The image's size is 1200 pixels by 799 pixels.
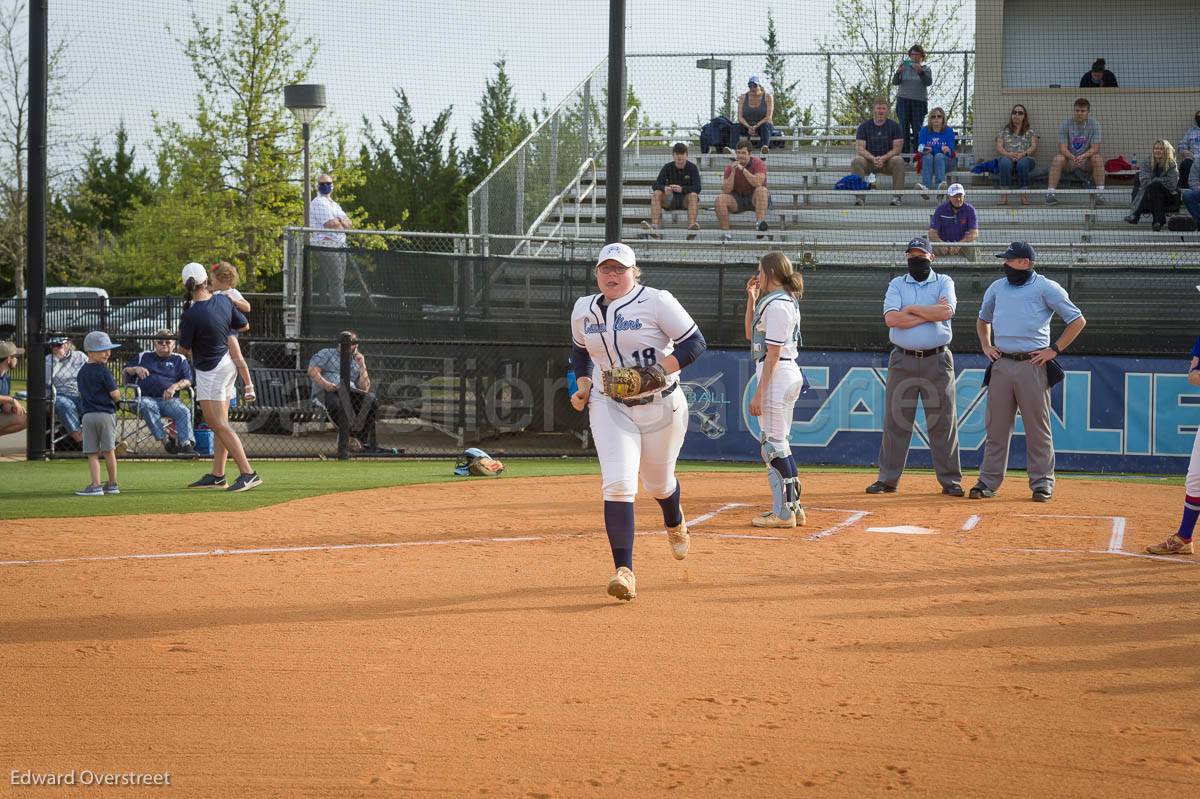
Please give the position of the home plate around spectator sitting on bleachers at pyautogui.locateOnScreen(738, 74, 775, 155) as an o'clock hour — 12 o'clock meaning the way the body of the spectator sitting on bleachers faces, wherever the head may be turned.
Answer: The home plate is roughly at 12 o'clock from the spectator sitting on bleachers.

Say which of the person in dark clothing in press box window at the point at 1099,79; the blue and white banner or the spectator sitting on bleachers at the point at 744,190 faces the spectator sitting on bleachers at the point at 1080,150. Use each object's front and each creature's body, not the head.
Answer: the person in dark clothing in press box window at the point at 1099,79

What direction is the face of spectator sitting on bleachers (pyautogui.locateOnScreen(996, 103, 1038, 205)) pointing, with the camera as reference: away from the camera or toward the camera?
toward the camera

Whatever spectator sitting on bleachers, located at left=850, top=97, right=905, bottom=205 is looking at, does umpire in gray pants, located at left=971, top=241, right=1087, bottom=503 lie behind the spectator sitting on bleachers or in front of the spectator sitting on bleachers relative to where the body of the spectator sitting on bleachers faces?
in front

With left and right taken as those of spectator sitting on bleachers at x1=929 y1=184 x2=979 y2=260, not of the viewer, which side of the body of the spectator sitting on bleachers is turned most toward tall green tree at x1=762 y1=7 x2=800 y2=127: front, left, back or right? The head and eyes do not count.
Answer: back

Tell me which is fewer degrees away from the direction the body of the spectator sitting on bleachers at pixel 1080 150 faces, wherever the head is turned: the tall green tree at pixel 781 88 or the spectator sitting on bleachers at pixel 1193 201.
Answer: the spectator sitting on bleachers

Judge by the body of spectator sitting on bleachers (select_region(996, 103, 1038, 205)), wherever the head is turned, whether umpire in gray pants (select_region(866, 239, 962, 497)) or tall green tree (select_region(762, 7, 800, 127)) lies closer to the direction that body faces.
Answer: the umpire in gray pants

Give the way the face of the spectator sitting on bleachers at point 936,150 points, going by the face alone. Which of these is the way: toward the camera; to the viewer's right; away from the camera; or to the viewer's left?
toward the camera

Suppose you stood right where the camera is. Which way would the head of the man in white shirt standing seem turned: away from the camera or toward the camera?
toward the camera

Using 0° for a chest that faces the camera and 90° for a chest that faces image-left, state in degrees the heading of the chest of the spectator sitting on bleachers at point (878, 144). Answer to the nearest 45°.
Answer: approximately 0°

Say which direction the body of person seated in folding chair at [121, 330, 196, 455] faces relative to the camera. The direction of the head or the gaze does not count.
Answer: toward the camera

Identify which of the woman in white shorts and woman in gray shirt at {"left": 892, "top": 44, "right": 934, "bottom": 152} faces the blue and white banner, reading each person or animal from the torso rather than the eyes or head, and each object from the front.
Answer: the woman in gray shirt

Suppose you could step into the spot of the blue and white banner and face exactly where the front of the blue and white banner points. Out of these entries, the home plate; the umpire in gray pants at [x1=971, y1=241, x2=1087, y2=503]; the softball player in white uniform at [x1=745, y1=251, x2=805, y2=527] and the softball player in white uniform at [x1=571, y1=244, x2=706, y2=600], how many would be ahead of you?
4

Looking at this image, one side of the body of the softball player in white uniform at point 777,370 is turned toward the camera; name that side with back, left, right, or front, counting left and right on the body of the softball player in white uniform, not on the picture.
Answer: left

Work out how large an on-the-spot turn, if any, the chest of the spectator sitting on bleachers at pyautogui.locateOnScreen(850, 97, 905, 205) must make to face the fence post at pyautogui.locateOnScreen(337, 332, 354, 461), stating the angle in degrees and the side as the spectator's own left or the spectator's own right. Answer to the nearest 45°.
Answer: approximately 45° to the spectator's own right

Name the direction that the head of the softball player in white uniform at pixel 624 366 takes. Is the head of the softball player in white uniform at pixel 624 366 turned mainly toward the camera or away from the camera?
toward the camera

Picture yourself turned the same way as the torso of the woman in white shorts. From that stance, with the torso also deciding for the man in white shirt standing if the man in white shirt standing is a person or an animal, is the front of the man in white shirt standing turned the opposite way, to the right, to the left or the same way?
the opposite way

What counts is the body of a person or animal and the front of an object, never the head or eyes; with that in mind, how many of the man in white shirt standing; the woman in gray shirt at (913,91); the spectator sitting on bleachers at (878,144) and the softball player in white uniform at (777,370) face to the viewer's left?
1

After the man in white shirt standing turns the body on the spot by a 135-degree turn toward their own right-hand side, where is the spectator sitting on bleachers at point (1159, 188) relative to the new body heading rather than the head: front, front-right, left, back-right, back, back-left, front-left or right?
back

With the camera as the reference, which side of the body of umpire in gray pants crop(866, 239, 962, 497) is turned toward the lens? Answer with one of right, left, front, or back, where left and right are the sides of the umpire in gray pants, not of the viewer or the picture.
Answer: front
